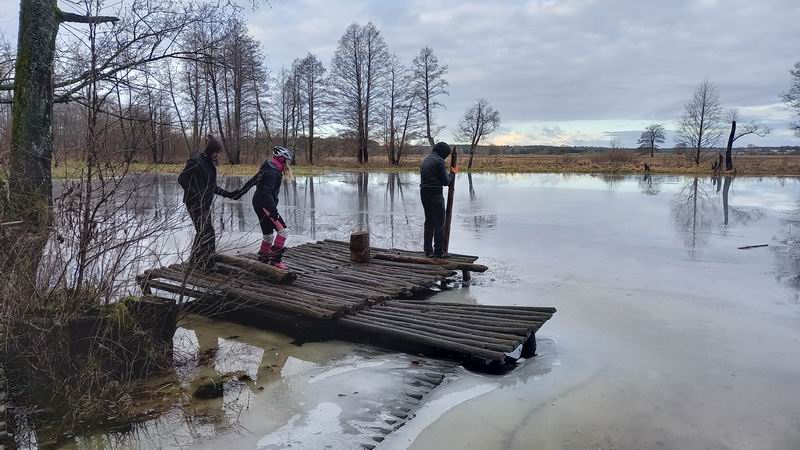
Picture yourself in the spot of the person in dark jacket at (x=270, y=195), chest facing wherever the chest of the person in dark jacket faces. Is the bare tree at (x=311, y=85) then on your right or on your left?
on your left

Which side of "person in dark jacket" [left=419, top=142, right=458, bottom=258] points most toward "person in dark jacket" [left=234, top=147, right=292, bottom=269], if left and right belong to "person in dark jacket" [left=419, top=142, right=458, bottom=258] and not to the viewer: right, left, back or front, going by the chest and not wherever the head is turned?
back

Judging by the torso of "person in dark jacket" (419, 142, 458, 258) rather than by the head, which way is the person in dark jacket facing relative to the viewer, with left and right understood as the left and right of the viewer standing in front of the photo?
facing away from the viewer and to the right of the viewer

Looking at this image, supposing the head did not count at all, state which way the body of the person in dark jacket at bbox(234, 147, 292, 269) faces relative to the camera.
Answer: to the viewer's right

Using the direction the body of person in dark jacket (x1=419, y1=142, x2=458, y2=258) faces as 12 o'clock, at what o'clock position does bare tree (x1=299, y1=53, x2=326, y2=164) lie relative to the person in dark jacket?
The bare tree is roughly at 10 o'clock from the person in dark jacket.
